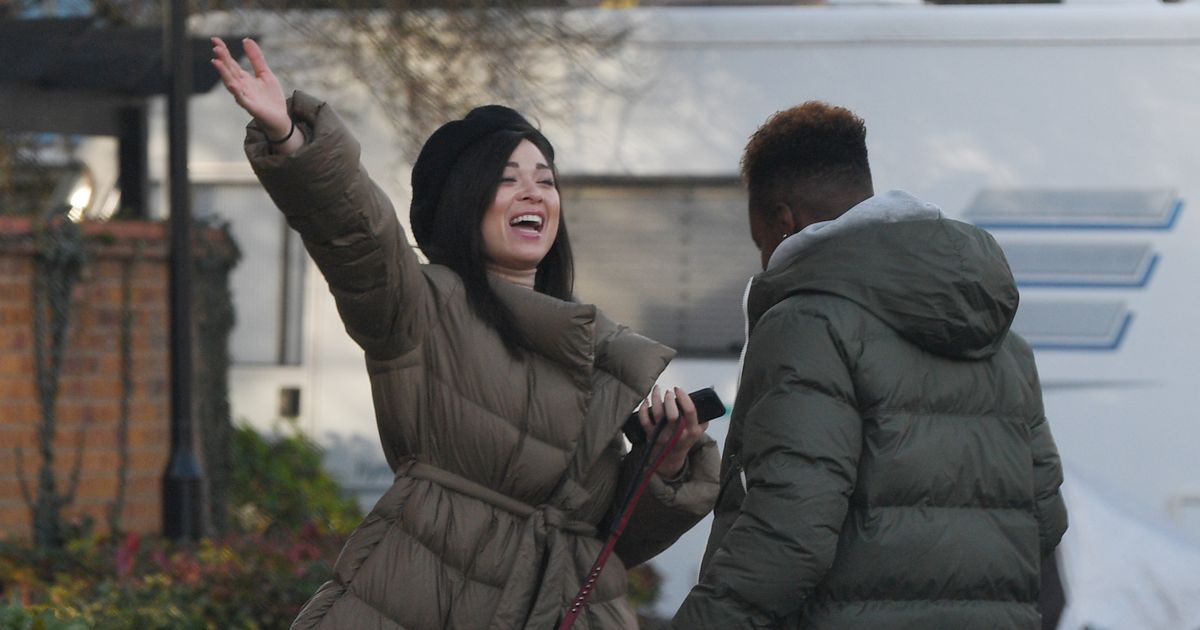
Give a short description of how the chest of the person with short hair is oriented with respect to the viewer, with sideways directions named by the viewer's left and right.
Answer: facing away from the viewer and to the left of the viewer

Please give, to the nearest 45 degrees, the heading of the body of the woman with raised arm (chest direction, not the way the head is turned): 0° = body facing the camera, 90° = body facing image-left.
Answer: approximately 315°

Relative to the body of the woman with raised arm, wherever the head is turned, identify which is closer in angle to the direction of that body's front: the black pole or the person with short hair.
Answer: the person with short hair

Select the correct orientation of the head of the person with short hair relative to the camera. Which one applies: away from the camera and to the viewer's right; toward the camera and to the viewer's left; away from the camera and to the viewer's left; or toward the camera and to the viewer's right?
away from the camera and to the viewer's left

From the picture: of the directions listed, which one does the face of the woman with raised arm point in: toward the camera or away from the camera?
toward the camera
